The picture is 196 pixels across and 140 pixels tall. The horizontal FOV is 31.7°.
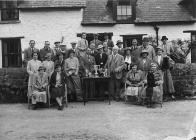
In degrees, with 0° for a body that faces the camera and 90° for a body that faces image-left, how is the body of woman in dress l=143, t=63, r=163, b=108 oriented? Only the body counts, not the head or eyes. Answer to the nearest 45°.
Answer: approximately 0°

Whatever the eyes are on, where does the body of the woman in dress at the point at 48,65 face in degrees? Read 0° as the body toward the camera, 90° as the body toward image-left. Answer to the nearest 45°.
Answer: approximately 0°

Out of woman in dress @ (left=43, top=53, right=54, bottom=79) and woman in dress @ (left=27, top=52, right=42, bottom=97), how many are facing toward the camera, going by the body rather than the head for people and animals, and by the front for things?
2

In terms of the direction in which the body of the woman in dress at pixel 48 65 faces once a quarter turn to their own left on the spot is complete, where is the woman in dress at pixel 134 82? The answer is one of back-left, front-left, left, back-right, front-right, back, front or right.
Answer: front

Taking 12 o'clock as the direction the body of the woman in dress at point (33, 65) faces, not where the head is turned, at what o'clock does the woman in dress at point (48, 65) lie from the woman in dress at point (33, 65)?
the woman in dress at point (48, 65) is roughly at 9 o'clock from the woman in dress at point (33, 65).

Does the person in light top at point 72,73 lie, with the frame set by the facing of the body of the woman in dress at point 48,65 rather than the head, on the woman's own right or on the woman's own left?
on the woman's own left

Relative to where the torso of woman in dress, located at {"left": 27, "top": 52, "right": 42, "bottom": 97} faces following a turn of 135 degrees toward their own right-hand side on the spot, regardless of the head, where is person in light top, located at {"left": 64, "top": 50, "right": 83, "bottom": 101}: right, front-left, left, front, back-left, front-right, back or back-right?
back-right

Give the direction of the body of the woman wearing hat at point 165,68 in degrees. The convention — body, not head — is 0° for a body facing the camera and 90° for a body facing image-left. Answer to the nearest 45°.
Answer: approximately 45°
